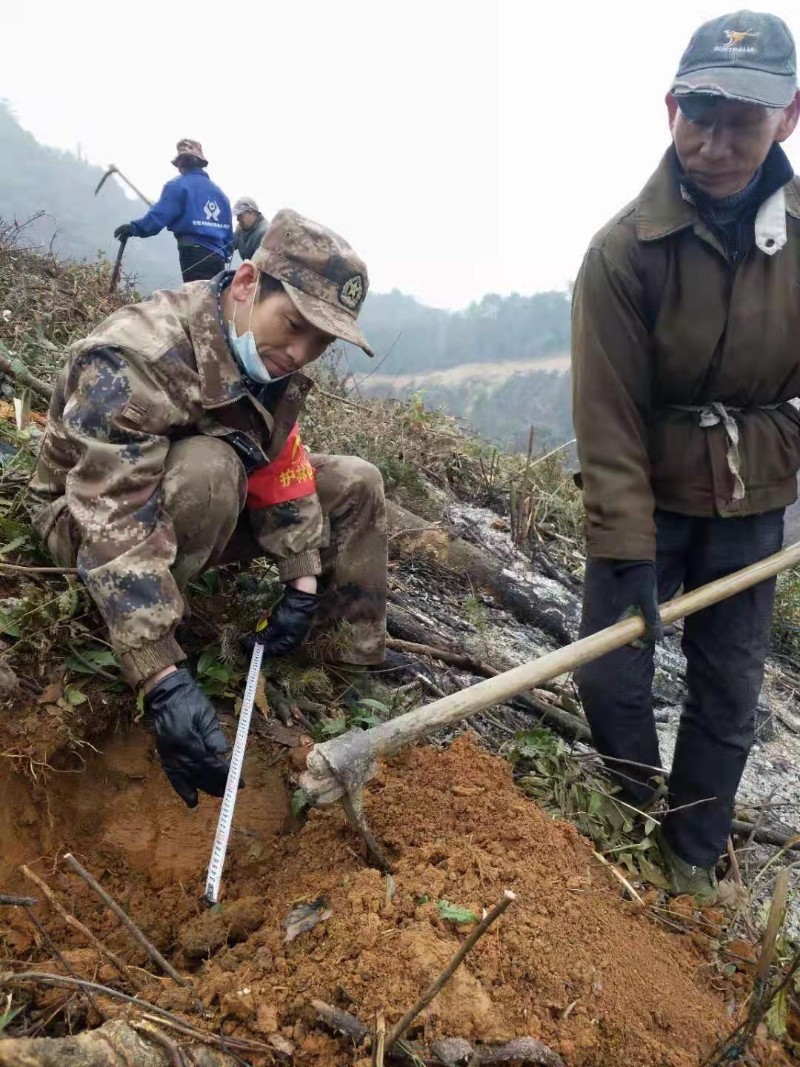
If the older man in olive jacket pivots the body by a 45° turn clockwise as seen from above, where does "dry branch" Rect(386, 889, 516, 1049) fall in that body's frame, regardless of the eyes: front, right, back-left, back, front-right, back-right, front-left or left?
front-left

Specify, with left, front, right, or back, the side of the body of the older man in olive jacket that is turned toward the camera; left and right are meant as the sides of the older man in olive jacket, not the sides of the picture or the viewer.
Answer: front

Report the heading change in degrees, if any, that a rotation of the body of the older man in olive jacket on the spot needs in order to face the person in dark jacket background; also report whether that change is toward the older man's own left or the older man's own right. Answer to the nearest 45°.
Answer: approximately 135° to the older man's own right

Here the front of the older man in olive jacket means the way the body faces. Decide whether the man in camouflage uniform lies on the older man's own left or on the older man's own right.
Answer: on the older man's own right

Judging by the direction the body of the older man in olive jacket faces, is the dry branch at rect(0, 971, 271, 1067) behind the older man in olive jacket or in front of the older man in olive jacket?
in front

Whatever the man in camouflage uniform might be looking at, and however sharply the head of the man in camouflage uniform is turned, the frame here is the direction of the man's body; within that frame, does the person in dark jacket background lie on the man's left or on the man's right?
on the man's left

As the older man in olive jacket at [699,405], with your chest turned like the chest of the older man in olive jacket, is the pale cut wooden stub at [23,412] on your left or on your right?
on your right

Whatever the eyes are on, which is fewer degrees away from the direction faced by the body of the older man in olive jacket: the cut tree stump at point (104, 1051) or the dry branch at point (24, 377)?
the cut tree stump

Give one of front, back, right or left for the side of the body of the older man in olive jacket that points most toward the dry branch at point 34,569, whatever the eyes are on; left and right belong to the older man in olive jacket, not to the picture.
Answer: right

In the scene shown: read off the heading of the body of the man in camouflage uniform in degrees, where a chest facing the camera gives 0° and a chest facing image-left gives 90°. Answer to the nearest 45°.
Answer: approximately 315°

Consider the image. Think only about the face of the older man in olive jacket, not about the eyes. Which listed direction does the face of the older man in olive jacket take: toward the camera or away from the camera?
toward the camera

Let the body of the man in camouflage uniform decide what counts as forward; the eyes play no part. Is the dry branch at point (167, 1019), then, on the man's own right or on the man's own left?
on the man's own right
